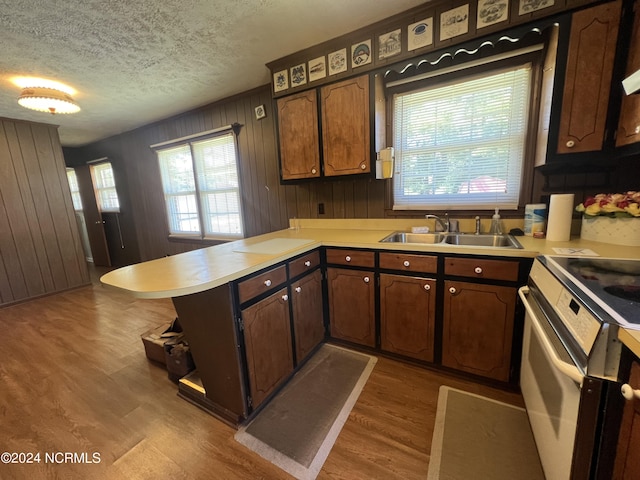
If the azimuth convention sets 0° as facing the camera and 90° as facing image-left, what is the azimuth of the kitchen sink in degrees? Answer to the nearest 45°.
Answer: approximately 0°

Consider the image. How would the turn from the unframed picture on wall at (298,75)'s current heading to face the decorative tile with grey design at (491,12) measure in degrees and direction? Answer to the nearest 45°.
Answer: approximately 90° to its left

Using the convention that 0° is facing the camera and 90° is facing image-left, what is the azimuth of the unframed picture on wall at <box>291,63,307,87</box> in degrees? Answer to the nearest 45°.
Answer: approximately 45°

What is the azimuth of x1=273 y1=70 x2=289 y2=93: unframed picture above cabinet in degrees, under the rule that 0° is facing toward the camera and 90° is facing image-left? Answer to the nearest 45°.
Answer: approximately 45°
